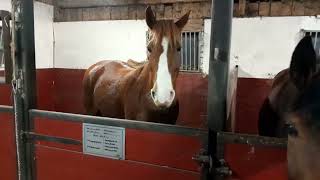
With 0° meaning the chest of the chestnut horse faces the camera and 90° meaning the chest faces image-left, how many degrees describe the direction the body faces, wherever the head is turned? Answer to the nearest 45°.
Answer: approximately 315°
